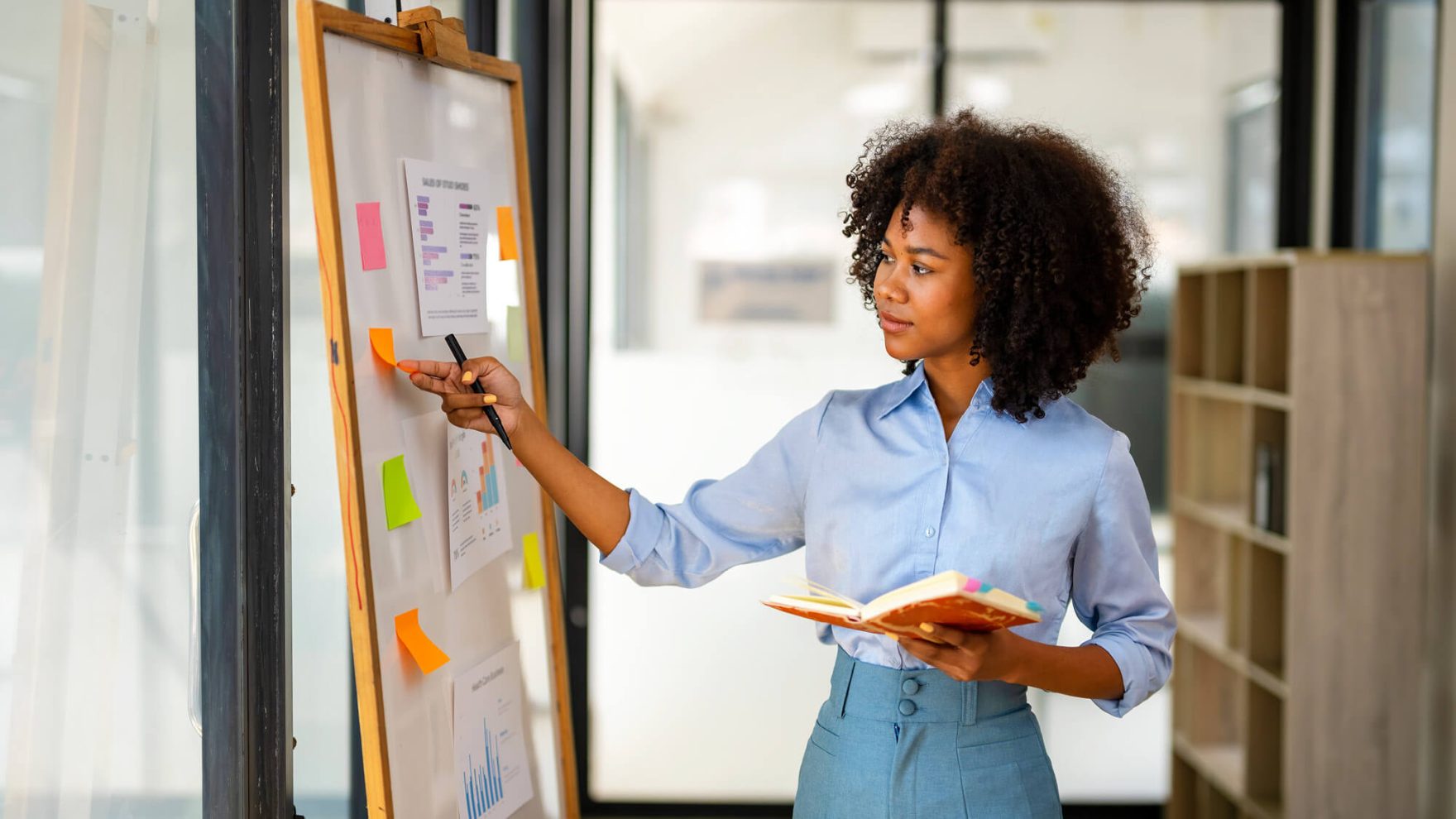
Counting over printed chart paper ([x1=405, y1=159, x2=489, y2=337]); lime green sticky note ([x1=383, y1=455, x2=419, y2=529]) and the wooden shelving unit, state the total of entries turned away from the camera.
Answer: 0

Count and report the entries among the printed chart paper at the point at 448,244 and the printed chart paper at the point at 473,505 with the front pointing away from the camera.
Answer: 0

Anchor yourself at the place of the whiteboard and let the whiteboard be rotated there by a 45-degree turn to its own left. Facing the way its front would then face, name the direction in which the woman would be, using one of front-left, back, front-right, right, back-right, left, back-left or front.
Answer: front

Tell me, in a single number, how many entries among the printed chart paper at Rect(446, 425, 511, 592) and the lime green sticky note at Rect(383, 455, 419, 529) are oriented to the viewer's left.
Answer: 0

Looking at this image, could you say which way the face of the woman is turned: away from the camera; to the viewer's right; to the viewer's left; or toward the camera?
to the viewer's left

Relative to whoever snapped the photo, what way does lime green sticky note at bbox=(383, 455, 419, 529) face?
facing the viewer and to the right of the viewer

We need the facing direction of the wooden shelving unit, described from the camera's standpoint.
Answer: facing the viewer and to the left of the viewer

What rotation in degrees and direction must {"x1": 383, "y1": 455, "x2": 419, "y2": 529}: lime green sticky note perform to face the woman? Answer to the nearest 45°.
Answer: approximately 45° to its left
